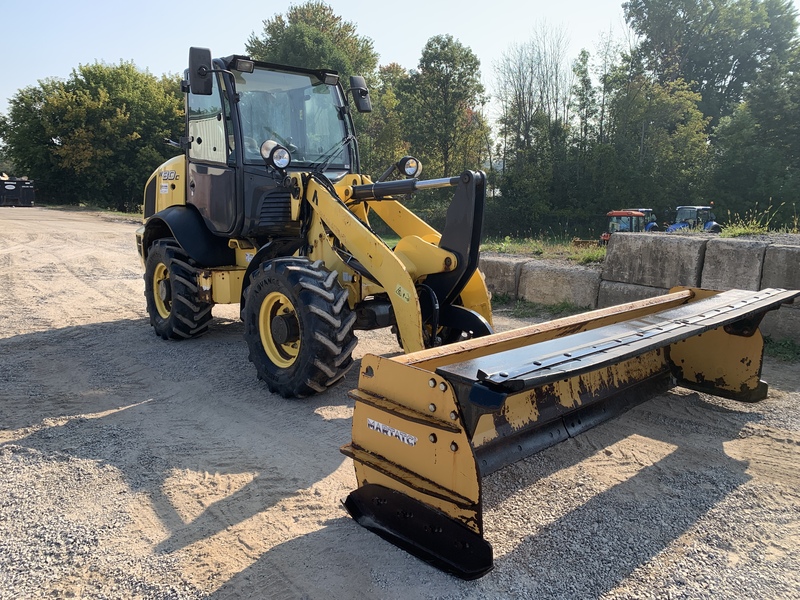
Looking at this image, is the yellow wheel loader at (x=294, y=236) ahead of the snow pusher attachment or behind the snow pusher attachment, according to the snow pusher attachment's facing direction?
behind

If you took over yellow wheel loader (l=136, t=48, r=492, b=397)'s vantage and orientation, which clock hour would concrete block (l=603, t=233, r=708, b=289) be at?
The concrete block is roughly at 10 o'clock from the yellow wheel loader.

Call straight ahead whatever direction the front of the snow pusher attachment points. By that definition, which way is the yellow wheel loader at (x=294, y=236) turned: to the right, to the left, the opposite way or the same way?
the same way

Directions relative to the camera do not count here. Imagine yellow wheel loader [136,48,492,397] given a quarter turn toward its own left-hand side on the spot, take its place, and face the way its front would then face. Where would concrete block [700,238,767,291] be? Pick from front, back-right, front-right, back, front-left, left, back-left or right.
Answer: front-right

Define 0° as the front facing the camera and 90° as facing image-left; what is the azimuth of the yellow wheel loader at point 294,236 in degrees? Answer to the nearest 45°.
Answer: approximately 315°

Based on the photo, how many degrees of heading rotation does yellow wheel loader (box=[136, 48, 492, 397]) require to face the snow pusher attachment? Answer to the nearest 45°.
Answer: approximately 45° to its right

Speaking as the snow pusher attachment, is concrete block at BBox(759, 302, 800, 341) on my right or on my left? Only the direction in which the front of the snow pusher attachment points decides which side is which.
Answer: on my left

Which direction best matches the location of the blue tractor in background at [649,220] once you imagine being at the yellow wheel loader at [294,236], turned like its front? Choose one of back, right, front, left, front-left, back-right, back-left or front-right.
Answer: left

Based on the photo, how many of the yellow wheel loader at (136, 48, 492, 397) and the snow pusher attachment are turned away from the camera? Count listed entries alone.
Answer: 0

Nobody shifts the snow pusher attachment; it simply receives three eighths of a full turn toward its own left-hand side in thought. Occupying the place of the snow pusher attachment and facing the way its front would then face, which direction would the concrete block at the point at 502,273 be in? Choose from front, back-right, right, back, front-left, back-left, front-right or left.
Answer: front

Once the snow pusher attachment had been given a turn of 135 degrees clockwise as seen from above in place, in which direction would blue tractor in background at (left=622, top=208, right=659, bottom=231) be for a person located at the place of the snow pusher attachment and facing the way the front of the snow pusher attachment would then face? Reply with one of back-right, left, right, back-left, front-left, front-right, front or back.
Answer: right

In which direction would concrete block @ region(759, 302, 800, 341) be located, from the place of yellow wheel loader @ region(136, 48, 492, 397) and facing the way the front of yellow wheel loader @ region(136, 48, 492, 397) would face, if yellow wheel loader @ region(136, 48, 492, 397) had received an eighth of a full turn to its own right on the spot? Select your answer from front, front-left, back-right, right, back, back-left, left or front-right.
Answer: left
